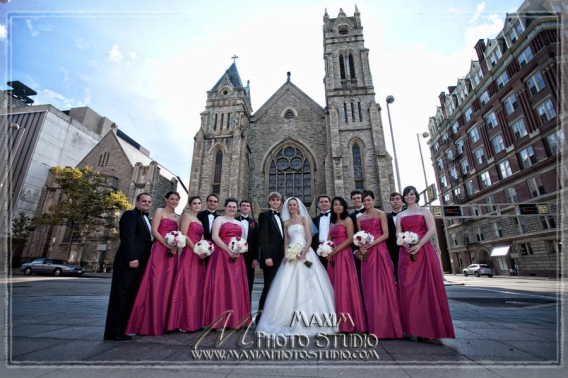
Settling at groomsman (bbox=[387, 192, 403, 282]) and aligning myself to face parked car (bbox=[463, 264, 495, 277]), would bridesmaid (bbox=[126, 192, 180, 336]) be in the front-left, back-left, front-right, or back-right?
back-left

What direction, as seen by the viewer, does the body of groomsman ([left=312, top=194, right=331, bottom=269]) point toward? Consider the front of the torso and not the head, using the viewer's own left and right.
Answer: facing the viewer

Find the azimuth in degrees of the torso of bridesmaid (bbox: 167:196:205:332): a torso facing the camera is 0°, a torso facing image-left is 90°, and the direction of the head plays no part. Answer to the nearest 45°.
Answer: approximately 315°

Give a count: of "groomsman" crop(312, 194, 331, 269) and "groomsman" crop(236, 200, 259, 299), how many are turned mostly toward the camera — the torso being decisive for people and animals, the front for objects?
2

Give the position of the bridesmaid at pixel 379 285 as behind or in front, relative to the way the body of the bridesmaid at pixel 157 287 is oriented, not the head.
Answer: in front

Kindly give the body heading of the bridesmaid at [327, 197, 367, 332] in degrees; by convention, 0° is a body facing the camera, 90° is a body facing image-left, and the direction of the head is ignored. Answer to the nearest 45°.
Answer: approximately 45°

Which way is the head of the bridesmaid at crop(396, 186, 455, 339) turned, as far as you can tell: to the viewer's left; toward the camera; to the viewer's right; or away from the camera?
toward the camera

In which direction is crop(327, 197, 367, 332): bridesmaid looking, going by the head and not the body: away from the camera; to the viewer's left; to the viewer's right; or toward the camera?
toward the camera

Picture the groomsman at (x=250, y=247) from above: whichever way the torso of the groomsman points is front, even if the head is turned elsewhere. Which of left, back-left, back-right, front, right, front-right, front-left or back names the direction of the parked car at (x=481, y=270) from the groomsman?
back-left

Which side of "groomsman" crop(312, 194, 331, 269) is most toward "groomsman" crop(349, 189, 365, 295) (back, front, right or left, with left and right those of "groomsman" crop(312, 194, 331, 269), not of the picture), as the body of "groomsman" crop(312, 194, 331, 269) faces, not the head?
left

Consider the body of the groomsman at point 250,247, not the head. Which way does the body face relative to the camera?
toward the camera

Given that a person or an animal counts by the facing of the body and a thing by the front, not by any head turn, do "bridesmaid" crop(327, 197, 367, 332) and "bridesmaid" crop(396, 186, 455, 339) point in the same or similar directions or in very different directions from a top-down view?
same or similar directions

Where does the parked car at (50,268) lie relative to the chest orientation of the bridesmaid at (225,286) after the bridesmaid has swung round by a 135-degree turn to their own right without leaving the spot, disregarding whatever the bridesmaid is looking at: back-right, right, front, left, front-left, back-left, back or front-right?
front-right

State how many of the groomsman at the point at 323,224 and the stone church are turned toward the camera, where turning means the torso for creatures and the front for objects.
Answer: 2

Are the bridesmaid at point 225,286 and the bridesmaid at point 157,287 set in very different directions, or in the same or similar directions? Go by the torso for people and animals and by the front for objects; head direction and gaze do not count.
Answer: same or similar directions
